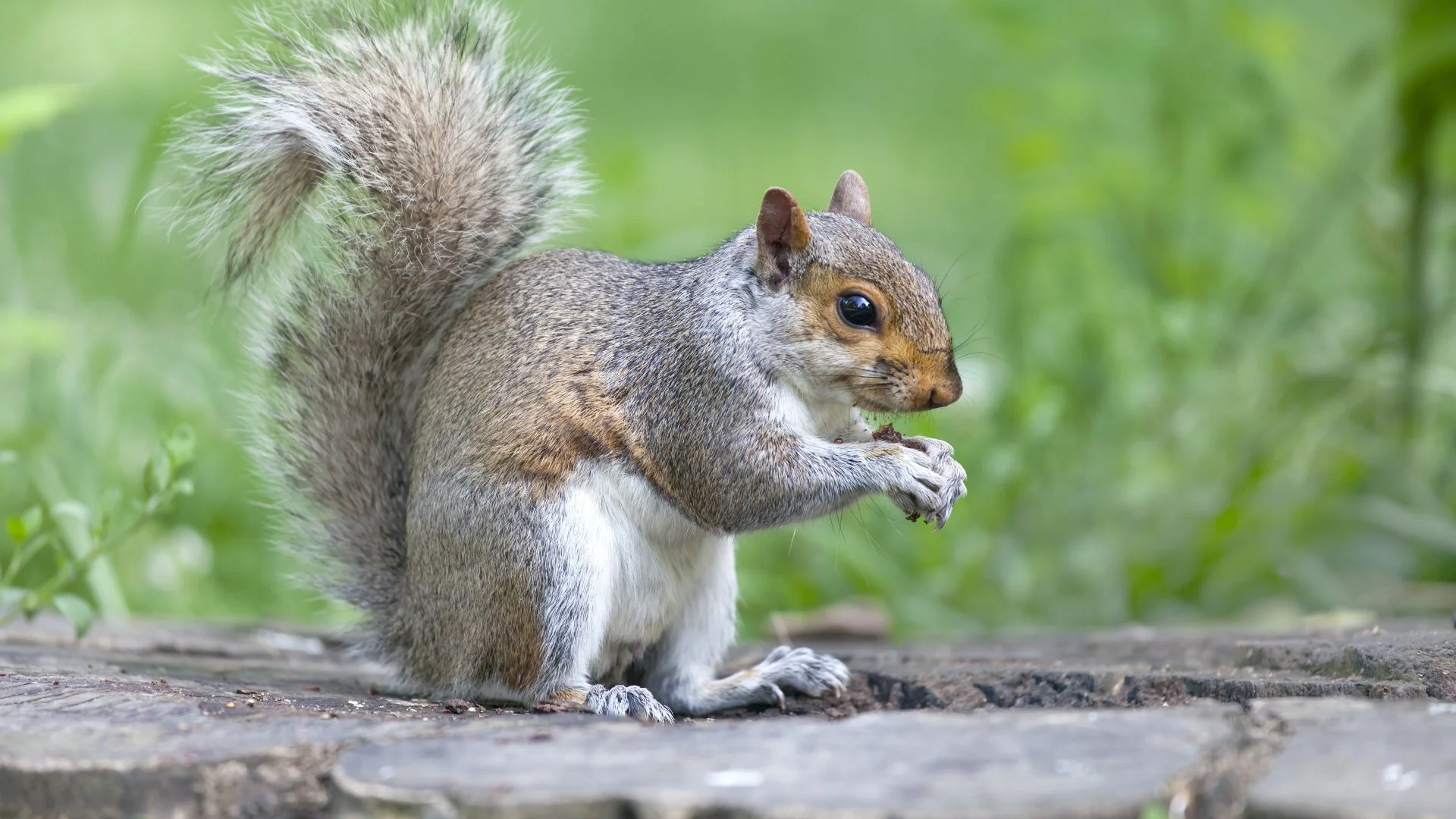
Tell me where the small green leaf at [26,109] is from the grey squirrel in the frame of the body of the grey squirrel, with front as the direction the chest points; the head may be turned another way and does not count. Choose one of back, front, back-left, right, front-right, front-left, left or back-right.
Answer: back

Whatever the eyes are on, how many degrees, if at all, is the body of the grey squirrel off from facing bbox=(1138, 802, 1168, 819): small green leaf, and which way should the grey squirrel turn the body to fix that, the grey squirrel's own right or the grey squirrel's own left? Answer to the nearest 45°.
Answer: approximately 45° to the grey squirrel's own right

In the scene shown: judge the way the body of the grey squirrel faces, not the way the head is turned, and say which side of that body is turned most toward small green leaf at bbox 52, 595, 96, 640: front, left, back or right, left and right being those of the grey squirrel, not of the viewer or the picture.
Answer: back

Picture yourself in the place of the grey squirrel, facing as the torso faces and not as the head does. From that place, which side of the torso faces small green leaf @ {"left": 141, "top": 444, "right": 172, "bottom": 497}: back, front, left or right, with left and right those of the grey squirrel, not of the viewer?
back

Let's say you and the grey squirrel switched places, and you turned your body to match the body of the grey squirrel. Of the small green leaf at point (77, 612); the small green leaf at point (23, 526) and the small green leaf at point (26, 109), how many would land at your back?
3

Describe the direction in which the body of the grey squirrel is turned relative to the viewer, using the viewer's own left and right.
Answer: facing to the right of the viewer

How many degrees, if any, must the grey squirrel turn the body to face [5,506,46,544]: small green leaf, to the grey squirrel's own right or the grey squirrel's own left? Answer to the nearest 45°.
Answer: approximately 180°
